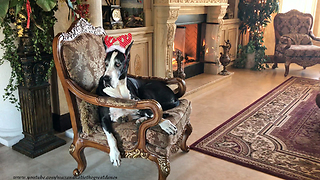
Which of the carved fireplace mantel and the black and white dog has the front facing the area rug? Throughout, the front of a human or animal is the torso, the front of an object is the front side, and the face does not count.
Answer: the carved fireplace mantel

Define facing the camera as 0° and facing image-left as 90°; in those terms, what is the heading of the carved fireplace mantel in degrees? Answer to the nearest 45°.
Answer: approximately 315°

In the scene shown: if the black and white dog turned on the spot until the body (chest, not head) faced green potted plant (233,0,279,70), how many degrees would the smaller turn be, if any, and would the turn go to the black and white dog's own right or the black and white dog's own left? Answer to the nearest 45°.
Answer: approximately 180°

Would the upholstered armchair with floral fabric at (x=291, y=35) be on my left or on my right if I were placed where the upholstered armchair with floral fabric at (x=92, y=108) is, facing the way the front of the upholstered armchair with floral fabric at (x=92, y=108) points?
on my left

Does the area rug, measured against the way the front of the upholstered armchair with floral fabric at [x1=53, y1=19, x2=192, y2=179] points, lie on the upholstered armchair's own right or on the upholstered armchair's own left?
on the upholstered armchair's own left

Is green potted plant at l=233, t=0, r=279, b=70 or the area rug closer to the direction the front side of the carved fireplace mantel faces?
the area rug

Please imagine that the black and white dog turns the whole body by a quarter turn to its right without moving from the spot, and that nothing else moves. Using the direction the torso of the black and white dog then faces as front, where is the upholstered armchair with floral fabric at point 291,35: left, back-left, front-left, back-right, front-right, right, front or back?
right

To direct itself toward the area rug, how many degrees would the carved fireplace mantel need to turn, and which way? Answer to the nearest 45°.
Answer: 0° — it already faces it
